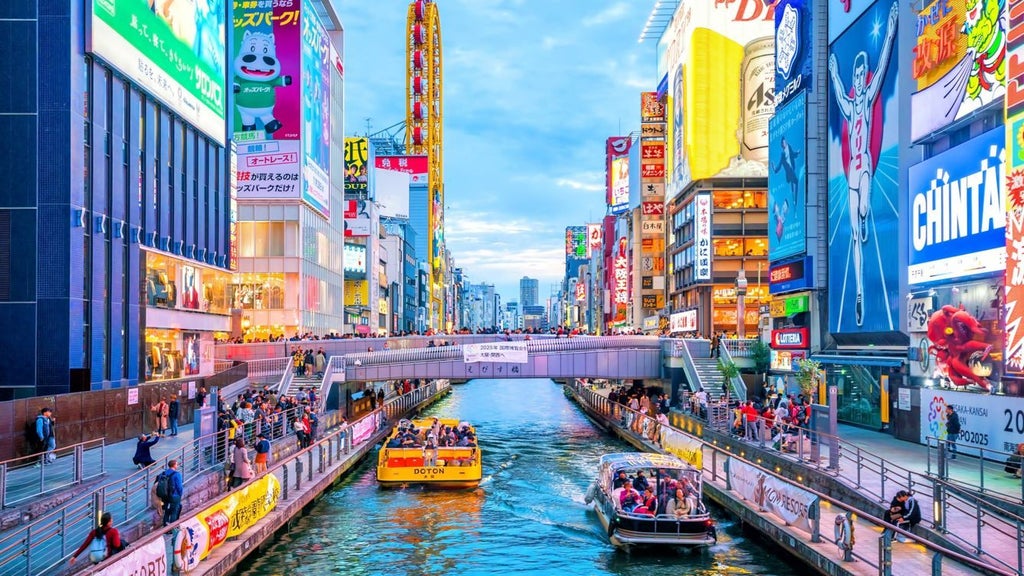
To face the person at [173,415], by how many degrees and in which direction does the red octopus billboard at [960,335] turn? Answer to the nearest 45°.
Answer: approximately 45° to its right

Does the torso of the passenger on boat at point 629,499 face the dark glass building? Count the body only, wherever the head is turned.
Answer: no

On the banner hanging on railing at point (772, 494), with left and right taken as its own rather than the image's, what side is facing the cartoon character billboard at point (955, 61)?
back

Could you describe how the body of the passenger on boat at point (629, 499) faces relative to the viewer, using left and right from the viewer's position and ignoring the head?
facing the viewer

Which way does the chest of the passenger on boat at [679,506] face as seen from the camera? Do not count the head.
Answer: toward the camera

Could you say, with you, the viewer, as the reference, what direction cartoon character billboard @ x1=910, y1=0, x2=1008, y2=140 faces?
facing the viewer and to the left of the viewer

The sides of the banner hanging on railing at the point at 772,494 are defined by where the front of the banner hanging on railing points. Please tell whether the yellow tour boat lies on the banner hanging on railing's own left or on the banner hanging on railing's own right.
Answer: on the banner hanging on railing's own right

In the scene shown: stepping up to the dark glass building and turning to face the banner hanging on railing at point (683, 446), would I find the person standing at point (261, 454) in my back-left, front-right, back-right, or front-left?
front-right

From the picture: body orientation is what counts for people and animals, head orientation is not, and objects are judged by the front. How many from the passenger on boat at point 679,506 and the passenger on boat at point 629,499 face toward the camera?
2

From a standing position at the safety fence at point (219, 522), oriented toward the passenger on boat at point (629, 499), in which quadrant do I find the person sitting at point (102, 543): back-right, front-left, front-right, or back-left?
back-right

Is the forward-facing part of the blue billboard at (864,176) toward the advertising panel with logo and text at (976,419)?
no

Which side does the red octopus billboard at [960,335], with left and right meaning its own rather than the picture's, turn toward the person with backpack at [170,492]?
front

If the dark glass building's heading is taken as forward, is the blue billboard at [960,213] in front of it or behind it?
in front

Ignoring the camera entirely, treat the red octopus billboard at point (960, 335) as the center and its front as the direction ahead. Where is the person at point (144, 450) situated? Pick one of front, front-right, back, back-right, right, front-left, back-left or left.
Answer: front

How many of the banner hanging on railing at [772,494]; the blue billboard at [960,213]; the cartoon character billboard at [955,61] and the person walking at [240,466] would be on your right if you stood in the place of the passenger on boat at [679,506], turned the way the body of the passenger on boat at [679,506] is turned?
1

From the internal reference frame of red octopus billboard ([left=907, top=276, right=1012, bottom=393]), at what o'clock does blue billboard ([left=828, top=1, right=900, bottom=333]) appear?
The blue billboard is roughly at 4 o'clock from the red octopus billboard.

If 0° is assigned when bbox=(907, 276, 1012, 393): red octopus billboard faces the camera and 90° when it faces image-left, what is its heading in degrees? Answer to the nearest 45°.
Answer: approximately 45°
